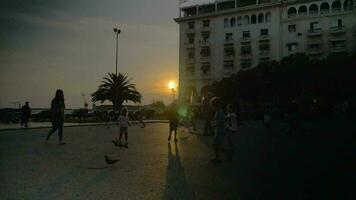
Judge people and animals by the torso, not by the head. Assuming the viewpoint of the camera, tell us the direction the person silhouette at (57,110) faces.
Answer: facing to the right of the viewer
